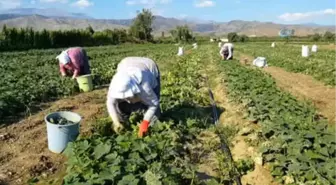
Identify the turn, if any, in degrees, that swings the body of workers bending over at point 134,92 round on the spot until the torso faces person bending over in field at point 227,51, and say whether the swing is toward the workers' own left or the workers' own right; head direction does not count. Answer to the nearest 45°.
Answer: approximately 180°

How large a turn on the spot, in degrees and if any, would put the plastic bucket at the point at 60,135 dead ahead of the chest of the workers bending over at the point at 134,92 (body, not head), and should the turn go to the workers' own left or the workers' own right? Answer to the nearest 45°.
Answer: approximately 90° to the workers' own right

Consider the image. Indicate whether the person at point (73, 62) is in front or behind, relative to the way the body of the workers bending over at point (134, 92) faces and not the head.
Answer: behind

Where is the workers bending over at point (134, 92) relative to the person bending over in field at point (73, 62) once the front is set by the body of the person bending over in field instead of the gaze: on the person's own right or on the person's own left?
on the person's own left

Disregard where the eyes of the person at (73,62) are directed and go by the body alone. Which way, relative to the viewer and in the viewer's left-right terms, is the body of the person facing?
facing the viewer and to the left of the viewer

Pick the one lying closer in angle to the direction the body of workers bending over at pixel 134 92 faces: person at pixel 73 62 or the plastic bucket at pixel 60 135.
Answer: the plastic bucket

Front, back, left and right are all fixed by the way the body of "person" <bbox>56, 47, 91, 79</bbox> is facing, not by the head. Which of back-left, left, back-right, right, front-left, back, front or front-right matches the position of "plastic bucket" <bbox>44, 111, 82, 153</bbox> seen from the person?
front-left

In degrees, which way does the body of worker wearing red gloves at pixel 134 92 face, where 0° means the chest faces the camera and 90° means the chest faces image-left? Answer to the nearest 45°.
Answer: approximately 0°

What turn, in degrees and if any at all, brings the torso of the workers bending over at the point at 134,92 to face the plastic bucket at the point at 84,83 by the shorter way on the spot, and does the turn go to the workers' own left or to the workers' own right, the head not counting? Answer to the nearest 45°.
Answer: approximately 180°

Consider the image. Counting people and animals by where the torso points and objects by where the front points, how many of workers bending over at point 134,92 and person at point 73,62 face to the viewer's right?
0
